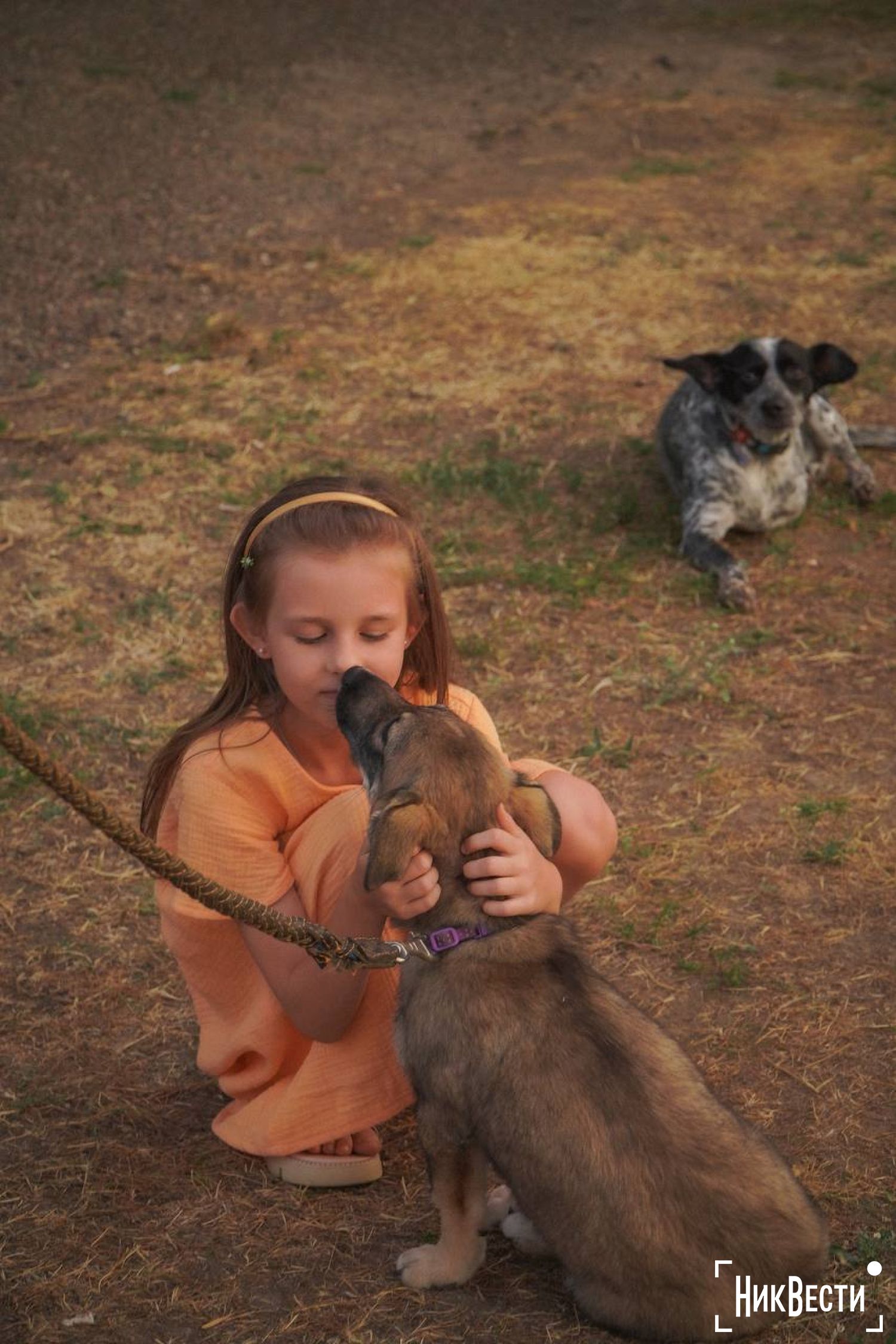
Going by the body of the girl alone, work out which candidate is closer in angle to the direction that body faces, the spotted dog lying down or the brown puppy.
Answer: the brown puppy

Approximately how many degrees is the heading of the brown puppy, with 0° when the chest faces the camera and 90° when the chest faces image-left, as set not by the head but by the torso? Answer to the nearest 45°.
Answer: approximately 135°

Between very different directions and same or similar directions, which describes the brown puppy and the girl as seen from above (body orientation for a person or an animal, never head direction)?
very different directions

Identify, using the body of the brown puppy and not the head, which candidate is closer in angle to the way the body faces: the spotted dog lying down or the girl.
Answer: the girl

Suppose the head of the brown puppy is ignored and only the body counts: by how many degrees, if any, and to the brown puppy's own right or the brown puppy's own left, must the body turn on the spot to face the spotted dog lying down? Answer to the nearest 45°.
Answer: approximately 45° to the brown puppy's own right

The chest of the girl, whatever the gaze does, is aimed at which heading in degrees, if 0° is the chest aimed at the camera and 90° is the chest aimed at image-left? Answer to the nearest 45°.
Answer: approximately 315°

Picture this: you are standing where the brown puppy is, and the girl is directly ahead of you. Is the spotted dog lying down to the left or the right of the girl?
right

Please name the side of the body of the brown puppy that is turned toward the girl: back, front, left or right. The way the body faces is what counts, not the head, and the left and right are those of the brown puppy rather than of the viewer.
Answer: front

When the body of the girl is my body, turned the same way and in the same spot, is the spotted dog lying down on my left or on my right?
on my left
